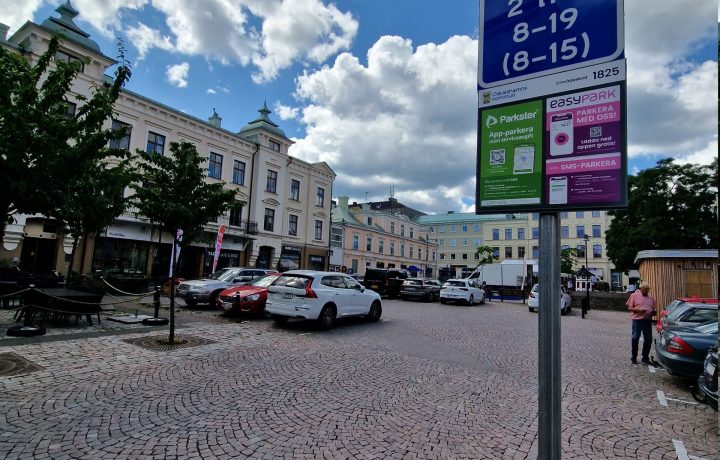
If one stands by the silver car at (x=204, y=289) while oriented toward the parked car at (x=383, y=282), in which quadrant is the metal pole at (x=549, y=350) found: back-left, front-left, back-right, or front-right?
back-right

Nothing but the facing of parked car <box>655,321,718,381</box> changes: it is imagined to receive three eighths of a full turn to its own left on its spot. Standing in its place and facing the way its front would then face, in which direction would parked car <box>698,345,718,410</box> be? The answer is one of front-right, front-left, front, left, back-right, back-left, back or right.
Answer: left

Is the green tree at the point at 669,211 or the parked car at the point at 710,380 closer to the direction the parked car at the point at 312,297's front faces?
the green tree

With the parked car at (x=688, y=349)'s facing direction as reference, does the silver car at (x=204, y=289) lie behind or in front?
behind

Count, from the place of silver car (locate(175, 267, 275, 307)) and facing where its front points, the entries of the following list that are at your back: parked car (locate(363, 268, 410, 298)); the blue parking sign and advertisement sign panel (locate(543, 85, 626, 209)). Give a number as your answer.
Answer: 1

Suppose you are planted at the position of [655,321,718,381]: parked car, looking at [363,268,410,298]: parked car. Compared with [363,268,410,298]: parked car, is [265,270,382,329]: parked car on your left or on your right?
left

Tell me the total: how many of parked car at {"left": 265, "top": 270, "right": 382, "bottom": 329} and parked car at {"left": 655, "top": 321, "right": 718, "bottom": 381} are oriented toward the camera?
0

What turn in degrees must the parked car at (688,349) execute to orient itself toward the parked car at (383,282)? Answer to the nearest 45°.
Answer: approximately 90° to its left

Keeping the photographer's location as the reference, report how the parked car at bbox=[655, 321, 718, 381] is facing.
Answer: facing away from the viewer and to the right of the viewer
